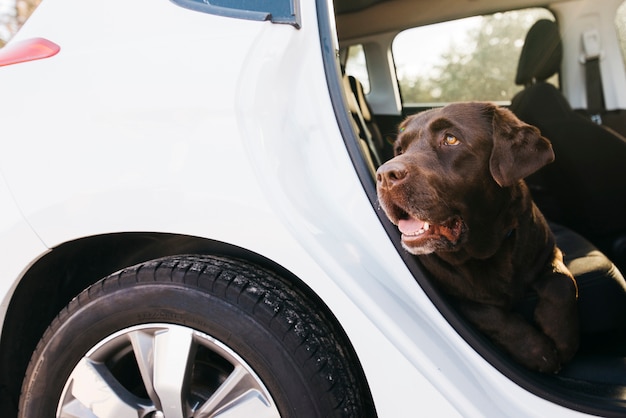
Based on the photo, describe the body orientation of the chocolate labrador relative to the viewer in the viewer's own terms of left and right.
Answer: facing the viewer and to the left of the viewer

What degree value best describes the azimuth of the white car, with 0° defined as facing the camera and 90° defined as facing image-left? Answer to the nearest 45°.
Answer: approximately 270°
